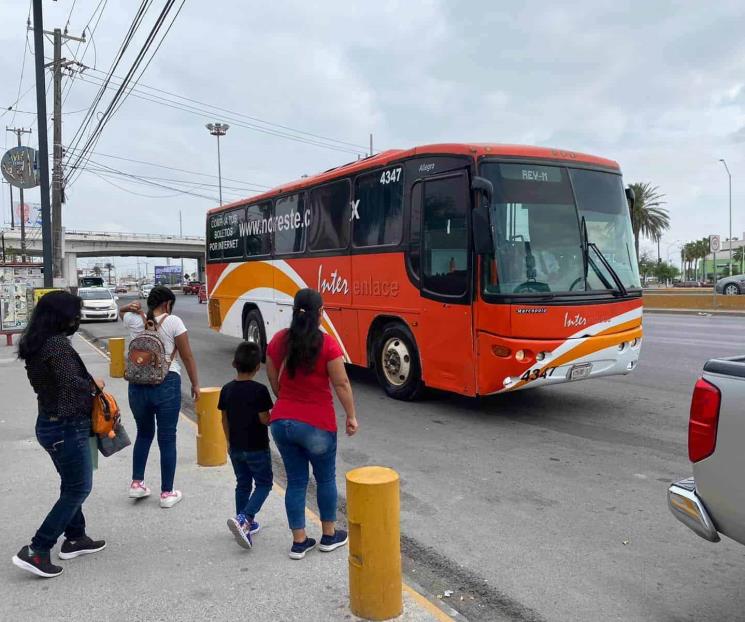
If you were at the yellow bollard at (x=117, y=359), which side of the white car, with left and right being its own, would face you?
front

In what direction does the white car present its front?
toward the camera

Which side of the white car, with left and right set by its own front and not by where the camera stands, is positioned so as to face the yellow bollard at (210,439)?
front

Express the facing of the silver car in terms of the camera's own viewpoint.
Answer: facing to the left of the viewer

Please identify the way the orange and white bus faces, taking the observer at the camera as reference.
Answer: facing the viewer and to the right of the viewer

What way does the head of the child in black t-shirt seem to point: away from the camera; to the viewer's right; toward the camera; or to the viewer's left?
away from the camera

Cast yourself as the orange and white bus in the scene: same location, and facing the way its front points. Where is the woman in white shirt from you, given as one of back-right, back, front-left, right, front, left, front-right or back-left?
right

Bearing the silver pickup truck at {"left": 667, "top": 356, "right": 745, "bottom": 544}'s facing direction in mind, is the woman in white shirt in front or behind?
behind

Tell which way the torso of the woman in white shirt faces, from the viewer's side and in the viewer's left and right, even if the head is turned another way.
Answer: facing away from the viewer and to the right of the viewer
